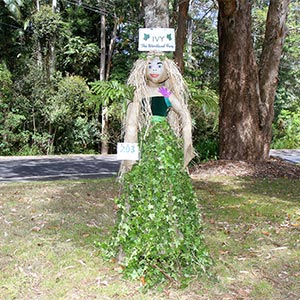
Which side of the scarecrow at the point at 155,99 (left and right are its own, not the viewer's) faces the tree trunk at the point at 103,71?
back

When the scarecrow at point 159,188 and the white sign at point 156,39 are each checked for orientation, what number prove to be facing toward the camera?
2

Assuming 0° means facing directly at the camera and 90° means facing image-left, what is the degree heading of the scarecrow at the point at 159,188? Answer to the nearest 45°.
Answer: approximately 0°

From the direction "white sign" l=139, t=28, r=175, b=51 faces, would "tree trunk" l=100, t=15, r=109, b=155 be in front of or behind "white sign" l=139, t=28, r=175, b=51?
behind

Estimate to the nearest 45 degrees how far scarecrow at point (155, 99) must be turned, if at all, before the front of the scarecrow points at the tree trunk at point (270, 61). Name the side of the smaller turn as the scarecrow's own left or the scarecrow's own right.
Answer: approximately 135° to the scarecrow's own left

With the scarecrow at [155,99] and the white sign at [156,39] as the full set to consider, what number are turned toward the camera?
2

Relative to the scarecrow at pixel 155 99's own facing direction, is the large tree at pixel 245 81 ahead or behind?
behind

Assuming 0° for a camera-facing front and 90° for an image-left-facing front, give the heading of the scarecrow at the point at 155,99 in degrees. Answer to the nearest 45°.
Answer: approximately 0°
